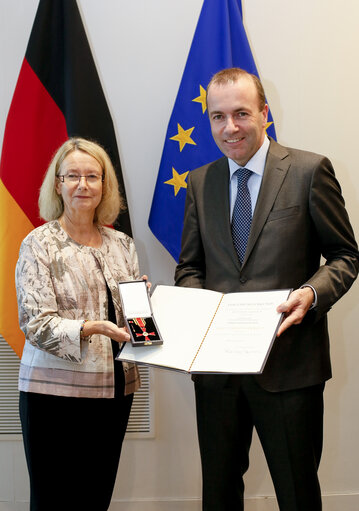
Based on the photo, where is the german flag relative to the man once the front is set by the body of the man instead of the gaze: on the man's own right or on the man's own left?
on the man's own right

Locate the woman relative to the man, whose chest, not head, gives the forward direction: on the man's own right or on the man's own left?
on the man's own right

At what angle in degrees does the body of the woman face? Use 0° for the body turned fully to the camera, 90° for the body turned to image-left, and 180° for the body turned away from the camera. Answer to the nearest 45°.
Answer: approximately 315°

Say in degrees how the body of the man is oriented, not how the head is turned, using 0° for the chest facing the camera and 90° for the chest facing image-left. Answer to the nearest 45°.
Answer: approximately 45°
